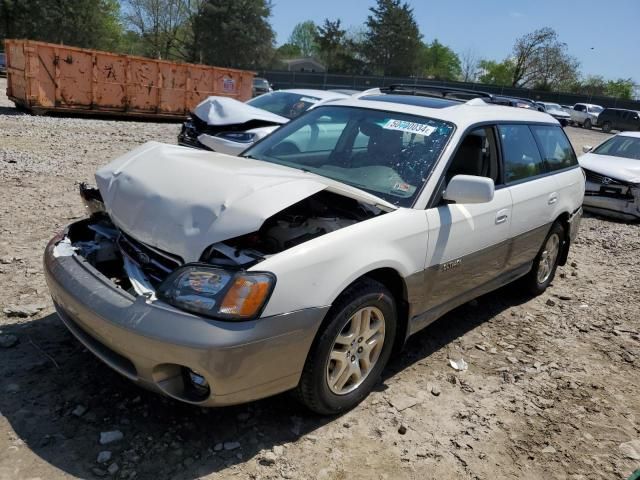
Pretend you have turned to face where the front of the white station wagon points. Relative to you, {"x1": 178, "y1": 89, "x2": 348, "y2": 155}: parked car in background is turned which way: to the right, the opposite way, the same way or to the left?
the same way

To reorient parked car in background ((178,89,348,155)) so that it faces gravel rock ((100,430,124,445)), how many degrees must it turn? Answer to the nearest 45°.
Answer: approximately 45° to its left

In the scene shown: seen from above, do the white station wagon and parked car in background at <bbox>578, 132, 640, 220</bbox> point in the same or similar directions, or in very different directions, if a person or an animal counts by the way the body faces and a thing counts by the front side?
same or similar directions

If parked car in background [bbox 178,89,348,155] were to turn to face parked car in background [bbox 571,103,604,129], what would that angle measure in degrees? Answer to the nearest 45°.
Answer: approximately 180°

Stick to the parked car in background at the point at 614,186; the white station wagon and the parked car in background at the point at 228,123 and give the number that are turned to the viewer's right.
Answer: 0

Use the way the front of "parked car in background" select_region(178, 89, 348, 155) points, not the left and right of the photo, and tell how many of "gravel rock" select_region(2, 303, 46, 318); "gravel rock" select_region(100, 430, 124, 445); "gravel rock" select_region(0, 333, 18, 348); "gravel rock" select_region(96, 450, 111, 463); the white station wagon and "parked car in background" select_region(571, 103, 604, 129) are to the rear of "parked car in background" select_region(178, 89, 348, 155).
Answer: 1

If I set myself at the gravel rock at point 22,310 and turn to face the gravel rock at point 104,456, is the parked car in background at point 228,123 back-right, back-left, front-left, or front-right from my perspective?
back-left

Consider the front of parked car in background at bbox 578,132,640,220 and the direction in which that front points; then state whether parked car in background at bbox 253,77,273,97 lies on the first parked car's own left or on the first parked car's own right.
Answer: on the first parked car's own right

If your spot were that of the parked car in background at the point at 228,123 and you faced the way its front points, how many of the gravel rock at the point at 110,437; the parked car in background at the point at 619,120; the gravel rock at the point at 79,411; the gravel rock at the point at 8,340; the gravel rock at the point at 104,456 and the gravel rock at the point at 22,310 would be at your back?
1

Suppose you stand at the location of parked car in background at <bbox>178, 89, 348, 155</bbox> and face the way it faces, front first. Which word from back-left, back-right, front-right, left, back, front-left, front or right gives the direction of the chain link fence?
back-right

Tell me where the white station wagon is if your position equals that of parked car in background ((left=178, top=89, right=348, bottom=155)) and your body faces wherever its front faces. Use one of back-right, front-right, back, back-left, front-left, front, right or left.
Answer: front-left

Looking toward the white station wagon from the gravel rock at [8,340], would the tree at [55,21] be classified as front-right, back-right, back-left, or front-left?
back-left

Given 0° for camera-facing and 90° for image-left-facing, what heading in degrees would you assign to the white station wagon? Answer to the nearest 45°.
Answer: approximately 45°

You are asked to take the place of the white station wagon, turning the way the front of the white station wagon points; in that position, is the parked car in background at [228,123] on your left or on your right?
on your right

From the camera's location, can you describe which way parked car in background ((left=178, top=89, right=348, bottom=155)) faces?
facing the viewer and to the left of the viewer

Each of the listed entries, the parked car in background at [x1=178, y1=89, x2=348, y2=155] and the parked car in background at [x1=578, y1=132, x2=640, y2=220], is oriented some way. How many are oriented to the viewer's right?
0

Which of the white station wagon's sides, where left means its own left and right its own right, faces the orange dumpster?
right
